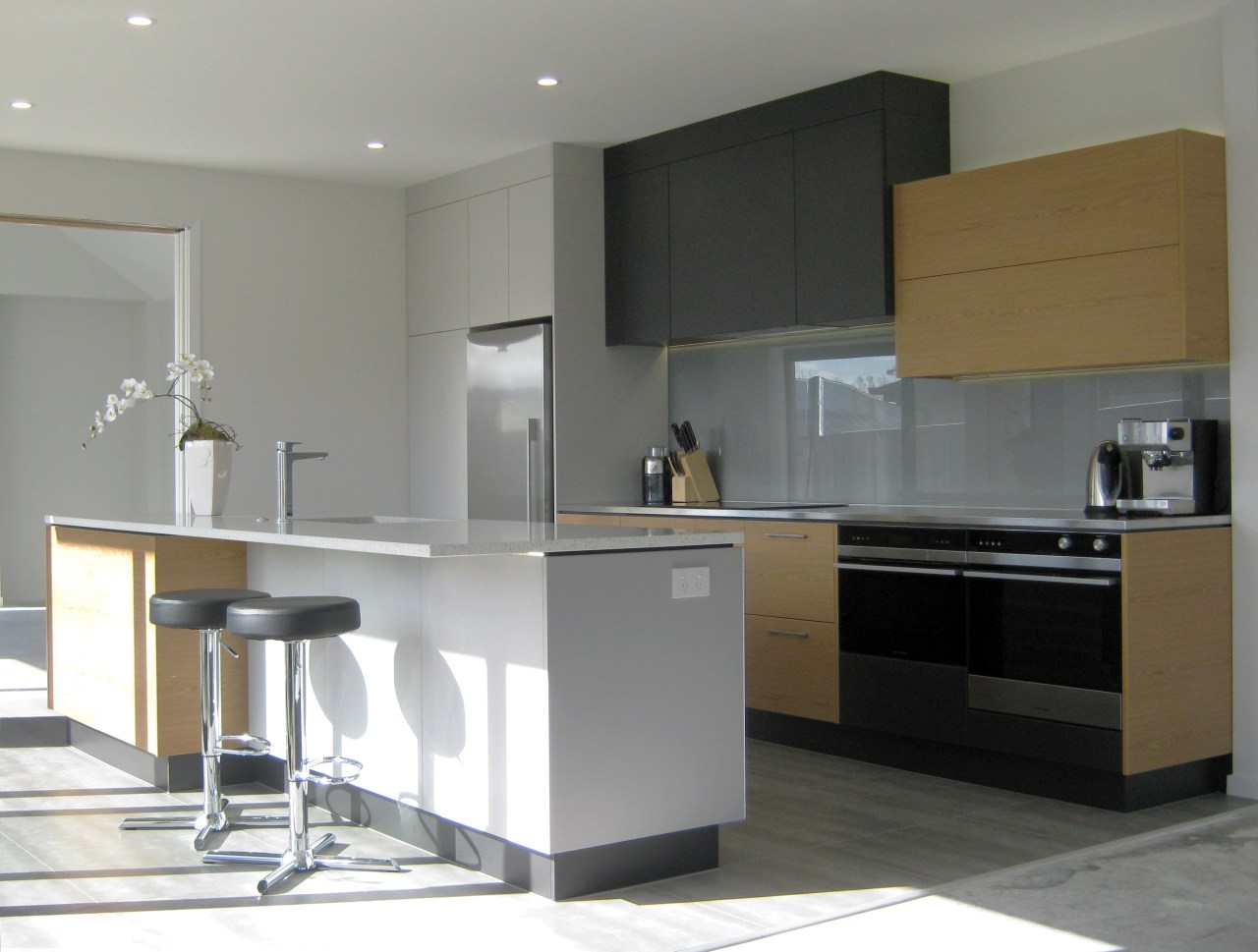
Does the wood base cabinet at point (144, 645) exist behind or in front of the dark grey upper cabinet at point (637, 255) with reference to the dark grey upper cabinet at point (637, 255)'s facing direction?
in front

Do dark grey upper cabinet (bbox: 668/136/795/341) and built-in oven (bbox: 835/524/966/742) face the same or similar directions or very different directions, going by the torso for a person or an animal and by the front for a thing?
same or similar directions

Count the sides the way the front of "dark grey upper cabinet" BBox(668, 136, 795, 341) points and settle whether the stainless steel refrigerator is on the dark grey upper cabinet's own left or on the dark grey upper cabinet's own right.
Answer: on the dark grey upper cabinet's own right

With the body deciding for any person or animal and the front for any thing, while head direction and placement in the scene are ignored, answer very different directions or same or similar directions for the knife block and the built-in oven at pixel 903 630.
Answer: same or similar directions

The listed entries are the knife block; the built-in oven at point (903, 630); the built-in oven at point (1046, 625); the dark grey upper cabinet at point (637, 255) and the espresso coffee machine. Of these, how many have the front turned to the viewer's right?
0

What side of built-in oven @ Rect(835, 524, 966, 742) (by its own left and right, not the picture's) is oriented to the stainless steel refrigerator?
right

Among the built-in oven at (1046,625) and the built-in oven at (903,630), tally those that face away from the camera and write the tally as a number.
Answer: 0

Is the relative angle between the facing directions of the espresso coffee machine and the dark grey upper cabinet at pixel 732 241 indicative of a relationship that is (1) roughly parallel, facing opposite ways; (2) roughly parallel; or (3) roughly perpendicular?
roughly parallel

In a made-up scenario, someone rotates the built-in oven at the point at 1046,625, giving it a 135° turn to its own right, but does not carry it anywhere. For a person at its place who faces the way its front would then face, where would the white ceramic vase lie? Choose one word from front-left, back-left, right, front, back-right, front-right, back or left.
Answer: left

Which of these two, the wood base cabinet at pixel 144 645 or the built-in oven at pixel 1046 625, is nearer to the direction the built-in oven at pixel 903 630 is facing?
the wood base cabinet

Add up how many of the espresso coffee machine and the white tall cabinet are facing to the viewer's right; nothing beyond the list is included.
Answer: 0

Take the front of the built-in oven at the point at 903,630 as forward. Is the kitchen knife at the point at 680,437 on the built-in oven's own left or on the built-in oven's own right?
on the built-in oven's own right

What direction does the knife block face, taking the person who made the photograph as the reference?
facing the viewer and to the left of the viewer

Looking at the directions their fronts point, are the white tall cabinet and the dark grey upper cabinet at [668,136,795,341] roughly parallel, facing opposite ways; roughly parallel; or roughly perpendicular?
roughly parallel

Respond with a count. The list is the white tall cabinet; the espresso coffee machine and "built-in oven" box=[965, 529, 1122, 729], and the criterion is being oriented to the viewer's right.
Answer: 0

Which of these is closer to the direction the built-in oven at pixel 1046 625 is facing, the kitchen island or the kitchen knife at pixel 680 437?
the kitchen island

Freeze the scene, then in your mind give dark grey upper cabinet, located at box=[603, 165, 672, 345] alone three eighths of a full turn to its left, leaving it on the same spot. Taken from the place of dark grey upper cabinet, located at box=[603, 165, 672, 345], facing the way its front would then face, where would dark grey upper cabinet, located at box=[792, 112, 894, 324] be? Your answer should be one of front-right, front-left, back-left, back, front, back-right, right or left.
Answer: front-right
